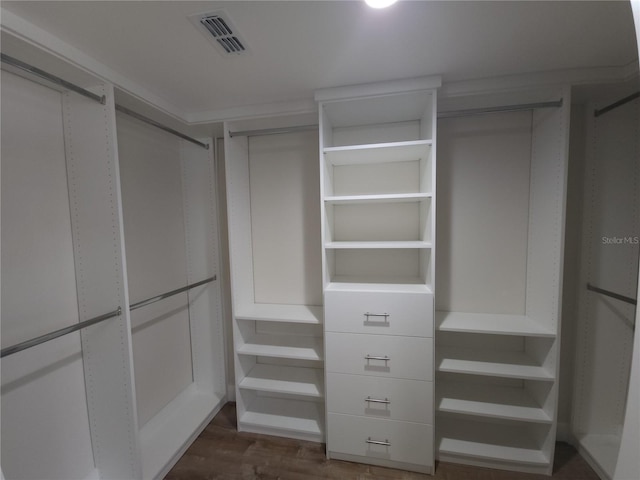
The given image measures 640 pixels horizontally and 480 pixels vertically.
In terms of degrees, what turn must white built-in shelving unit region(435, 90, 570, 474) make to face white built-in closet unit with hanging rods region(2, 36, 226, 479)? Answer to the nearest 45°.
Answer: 0° — it already faces it

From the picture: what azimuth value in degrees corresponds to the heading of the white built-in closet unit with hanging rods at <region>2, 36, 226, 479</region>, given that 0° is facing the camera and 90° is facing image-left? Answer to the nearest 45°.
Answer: approximately 315°

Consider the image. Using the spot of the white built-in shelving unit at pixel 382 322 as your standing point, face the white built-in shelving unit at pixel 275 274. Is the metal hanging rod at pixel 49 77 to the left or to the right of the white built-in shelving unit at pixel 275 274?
left

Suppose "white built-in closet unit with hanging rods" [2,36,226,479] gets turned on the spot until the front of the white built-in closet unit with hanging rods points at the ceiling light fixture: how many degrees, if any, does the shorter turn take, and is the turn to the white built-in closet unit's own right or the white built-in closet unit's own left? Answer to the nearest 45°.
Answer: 0° — it already faces it

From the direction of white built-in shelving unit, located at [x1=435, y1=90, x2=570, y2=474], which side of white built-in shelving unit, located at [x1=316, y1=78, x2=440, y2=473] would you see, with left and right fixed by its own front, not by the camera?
left

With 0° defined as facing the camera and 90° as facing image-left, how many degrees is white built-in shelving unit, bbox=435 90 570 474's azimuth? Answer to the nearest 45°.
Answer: approximately 45°
